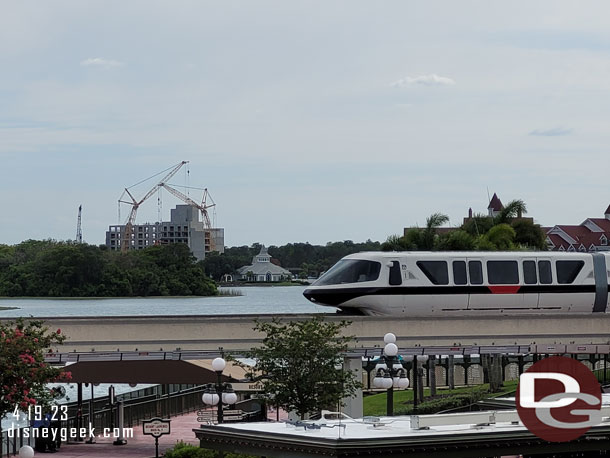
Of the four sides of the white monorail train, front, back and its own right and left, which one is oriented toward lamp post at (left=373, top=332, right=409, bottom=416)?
left

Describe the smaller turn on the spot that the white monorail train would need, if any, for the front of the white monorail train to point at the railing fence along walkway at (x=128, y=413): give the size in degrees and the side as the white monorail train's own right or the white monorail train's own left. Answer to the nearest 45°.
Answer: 0° — it already faces it

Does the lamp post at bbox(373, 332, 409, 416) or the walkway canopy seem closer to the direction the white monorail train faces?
the walkway canopy

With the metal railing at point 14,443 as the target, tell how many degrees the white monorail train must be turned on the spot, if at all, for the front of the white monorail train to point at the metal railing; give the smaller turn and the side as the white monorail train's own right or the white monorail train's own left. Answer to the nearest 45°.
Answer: approximately 45° to the white monorail train's own left

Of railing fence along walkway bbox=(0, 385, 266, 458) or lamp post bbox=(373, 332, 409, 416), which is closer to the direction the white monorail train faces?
the railing fence along walkway

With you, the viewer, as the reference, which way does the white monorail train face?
facing to the left of the viewer

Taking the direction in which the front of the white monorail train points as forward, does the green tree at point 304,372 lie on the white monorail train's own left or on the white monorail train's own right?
on the white monorail train's own left

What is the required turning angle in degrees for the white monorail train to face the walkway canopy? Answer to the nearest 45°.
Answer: approximately 45° to its left

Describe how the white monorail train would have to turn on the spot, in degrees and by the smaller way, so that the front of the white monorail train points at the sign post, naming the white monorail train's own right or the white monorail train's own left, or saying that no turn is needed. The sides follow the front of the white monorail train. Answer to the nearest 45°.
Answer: approximately 45° to the white monorail train's own left

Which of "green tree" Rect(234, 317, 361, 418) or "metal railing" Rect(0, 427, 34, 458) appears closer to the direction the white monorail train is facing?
the metal railing
